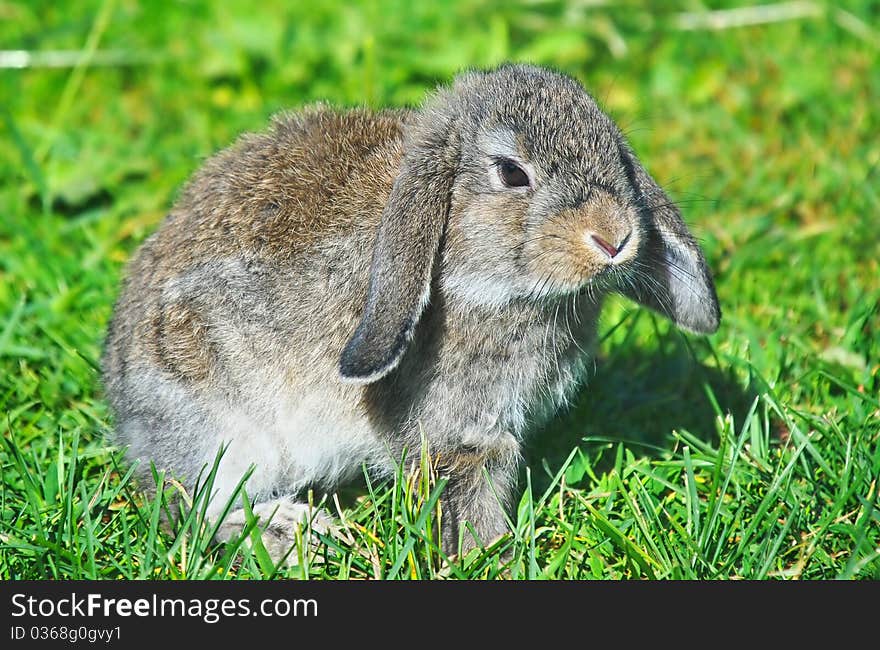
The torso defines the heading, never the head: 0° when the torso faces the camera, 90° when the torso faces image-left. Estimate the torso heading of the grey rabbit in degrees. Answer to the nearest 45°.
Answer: approximately 315°
